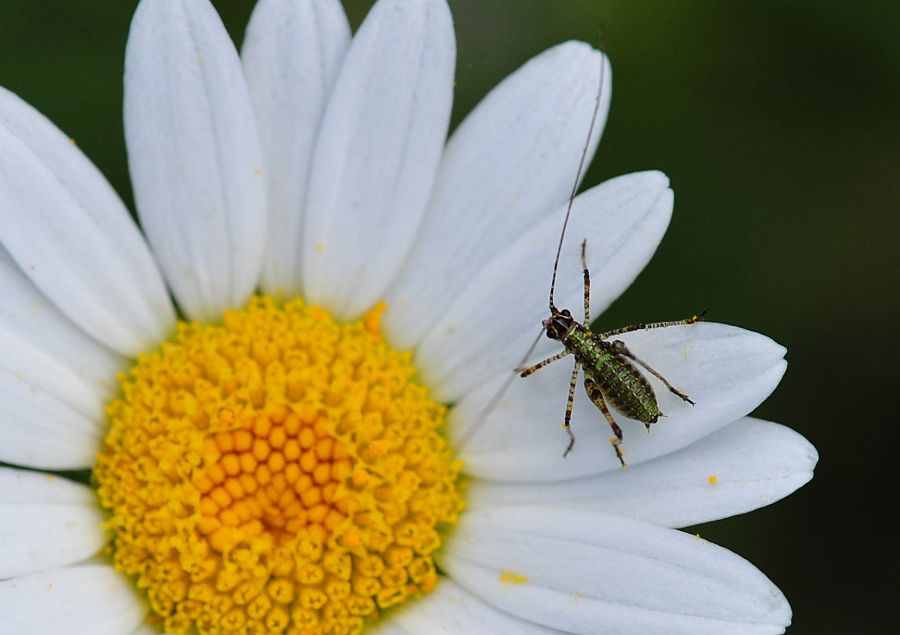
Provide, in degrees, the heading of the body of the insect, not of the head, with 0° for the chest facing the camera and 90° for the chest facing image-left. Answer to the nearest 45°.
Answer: approximately 135°
